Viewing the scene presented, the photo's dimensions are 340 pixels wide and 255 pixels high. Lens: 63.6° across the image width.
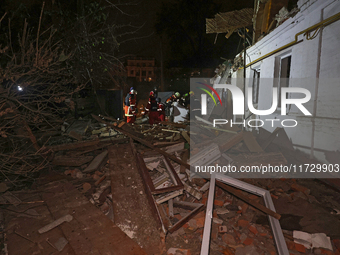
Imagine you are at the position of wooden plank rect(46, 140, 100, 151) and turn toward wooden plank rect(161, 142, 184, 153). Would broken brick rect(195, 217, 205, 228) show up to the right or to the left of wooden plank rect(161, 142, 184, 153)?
right

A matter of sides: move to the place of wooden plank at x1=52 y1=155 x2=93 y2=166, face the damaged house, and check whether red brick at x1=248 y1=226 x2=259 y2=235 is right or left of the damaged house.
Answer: right
